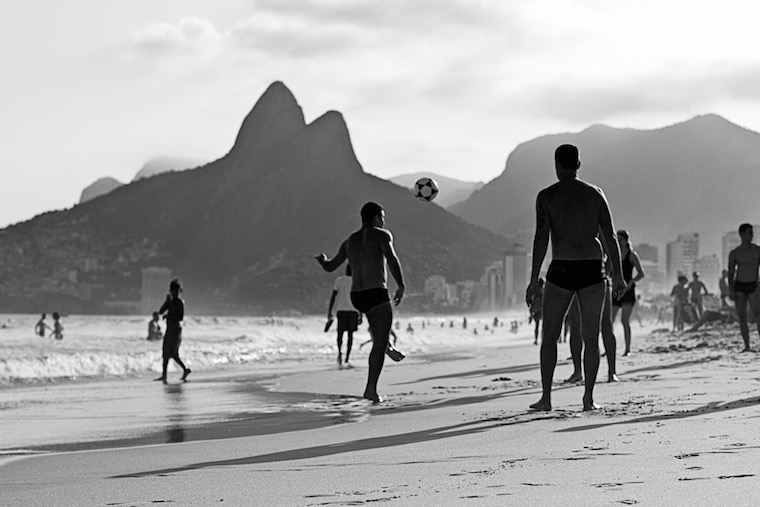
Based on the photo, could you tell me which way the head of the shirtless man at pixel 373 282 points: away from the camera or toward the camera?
away from the camera

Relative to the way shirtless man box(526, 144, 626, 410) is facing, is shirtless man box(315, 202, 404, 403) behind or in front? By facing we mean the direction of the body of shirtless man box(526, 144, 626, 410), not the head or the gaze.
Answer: in front

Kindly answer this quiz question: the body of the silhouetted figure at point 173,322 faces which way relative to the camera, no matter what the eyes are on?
to the viewer's left

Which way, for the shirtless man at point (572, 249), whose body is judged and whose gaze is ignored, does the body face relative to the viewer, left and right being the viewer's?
facing away from the viewer

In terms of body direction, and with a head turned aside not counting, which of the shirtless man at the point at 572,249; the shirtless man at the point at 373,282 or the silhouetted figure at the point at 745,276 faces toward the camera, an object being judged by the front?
the silhouetted figure

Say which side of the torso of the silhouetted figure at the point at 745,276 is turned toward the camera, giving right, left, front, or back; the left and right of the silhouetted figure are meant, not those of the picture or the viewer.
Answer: front

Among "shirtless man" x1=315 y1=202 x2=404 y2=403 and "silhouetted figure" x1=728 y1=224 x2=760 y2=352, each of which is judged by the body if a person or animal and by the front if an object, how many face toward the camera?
1

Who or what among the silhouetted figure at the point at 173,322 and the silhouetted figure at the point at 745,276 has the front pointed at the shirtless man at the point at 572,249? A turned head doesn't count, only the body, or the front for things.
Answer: the silhouetted figure at the point at 745,276

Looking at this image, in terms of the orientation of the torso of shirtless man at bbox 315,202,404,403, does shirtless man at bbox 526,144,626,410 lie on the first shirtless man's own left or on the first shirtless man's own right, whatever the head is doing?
on the first shirtless man's own right

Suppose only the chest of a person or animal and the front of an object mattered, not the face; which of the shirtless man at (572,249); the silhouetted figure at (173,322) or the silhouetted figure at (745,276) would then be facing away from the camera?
the shirtless man

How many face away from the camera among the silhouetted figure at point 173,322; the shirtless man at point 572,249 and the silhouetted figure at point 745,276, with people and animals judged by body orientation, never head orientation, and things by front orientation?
1

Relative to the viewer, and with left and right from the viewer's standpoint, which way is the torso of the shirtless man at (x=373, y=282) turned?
facing away from the viewer and to the right of the viewer

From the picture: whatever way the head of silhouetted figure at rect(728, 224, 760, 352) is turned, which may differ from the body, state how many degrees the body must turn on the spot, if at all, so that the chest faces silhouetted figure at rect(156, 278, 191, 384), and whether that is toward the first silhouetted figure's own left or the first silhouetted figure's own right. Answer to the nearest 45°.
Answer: approximately 90° to the first silhouetted figure's own right

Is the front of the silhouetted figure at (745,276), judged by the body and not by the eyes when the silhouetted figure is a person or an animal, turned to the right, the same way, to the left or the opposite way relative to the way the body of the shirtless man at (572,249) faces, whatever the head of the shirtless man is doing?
the opposite way

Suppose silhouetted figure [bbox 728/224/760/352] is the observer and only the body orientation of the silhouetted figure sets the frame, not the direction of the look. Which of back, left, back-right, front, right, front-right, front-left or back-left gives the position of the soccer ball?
right

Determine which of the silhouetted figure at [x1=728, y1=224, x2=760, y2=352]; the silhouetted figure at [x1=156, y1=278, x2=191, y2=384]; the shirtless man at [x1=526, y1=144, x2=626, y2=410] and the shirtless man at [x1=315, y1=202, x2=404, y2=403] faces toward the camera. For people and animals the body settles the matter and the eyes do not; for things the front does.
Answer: the silhouetted figure at [x1=728, y1=224, x2=760, y2=352]

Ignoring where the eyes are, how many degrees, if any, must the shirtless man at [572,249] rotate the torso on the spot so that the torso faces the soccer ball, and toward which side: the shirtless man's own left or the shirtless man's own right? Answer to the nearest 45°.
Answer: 0° — they already face it
